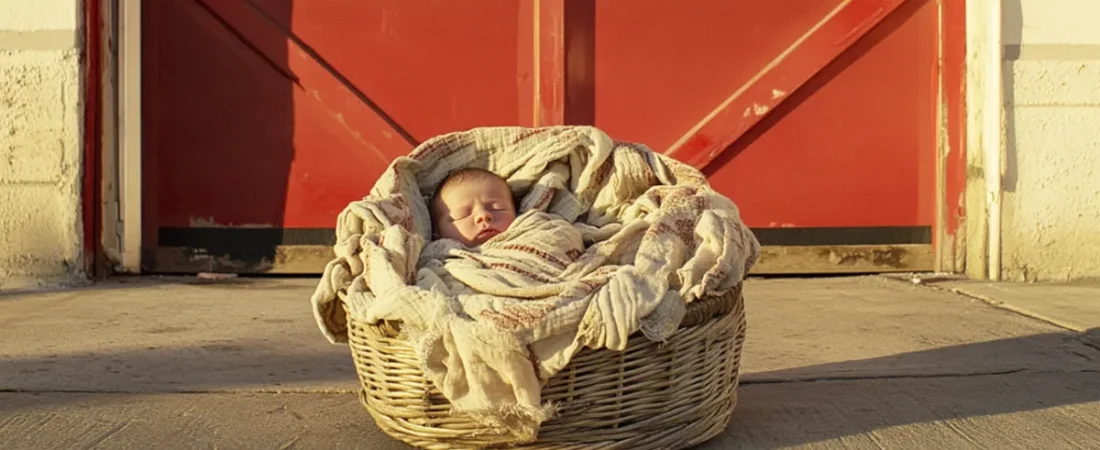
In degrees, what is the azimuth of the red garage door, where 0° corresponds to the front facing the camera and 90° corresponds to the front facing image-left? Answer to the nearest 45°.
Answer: approximately 0°

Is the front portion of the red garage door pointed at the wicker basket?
yes
